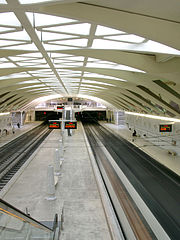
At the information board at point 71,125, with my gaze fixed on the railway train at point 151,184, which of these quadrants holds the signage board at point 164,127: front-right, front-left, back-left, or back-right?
front-left

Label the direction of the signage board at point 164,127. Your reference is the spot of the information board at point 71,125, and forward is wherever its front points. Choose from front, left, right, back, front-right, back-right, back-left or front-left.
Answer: left

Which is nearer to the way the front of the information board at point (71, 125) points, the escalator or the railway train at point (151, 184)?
the escalator

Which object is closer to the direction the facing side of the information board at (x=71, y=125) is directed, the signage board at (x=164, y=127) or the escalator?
the escalator

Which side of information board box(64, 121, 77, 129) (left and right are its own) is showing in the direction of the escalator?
front

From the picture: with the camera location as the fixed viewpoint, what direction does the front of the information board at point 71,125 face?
facing the viewer

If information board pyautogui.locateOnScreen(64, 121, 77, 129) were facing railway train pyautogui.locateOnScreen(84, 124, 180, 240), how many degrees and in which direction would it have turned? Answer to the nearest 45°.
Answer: approximately 45° to its left

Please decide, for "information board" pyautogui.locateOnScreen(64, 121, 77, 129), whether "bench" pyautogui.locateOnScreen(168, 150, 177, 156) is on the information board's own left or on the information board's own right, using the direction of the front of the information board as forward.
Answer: on the information board's own left
